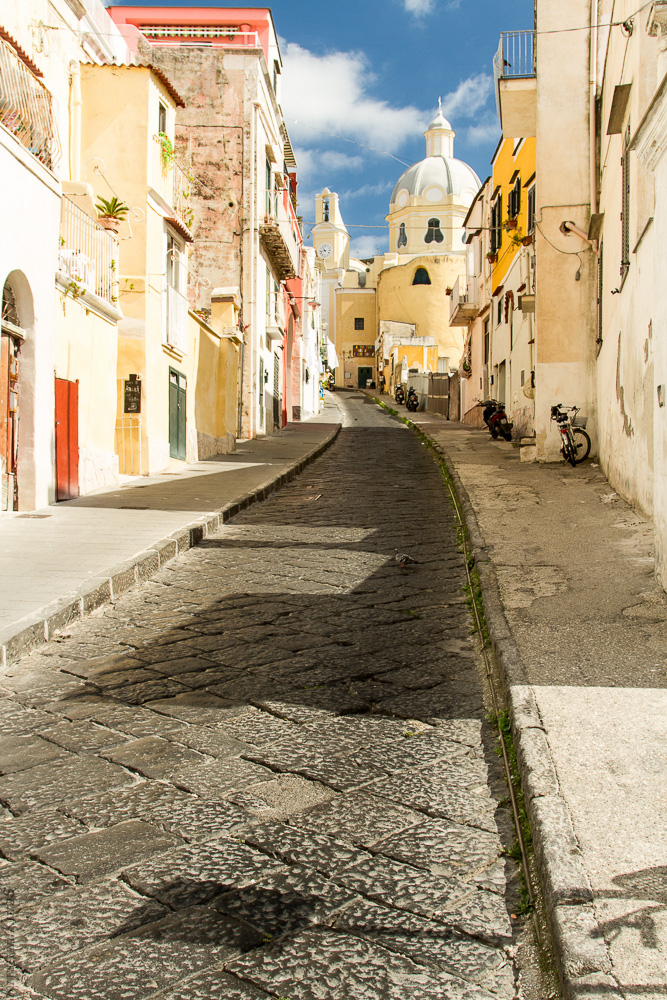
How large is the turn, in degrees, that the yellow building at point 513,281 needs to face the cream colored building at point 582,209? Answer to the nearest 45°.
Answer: approximately 90° to its left

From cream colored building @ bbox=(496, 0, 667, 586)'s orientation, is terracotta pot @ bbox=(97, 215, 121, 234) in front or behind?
in front

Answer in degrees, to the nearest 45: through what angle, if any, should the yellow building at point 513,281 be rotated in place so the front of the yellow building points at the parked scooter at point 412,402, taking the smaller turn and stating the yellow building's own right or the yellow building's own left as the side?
approximately 90° to the yellow building's own right

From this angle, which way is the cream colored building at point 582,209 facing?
to the viewer's left

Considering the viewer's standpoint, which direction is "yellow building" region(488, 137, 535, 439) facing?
facing to the left of the viewer

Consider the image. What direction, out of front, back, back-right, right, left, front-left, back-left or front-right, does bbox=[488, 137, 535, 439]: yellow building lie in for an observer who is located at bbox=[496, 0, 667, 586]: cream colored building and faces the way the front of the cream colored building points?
right

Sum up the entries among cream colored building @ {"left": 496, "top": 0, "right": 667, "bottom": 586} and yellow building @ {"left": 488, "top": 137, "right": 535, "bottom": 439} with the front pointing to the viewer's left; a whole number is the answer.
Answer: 2

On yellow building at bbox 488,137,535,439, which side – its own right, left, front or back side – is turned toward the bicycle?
left

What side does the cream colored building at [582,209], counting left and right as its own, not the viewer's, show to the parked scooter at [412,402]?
right

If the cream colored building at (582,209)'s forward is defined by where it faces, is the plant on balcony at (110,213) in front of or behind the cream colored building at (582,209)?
in front

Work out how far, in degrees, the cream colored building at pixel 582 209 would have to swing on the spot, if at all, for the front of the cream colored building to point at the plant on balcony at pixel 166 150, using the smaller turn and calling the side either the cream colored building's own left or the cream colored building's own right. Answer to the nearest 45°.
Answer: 0° — it already faces it

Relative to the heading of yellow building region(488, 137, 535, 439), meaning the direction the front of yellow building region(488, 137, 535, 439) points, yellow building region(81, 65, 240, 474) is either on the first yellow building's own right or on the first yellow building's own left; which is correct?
on the first yellow building's own left
